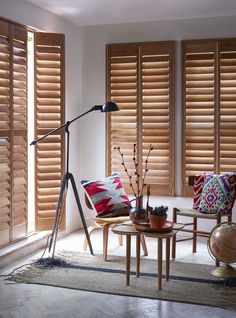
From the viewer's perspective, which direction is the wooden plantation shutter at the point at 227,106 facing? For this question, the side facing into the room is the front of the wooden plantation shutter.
toward the camera

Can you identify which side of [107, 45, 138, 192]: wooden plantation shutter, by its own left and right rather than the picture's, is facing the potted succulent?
front

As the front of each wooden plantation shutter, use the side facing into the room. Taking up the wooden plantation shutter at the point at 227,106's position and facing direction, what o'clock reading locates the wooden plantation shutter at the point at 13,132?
the wooden plantation shutter at the point at 13,132 is roughly at 2 o'clock from the wooden plantation shutter at the point at 227,106.

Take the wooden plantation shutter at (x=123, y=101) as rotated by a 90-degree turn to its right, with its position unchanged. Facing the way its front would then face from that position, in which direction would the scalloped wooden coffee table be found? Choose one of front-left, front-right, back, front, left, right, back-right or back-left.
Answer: left

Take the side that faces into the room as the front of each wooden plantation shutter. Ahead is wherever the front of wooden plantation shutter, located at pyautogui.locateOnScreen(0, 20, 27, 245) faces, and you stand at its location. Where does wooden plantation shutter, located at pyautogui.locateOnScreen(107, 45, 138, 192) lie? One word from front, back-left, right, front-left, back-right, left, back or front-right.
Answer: left

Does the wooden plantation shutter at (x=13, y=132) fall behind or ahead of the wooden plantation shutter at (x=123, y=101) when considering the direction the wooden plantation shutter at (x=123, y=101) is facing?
ahead

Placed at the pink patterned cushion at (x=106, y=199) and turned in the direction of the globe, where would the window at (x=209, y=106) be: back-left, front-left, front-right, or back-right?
front-left

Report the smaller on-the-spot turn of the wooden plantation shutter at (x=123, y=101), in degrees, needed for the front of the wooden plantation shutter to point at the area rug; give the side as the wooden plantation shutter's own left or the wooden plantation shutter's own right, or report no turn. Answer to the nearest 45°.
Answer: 0° — it already faces it

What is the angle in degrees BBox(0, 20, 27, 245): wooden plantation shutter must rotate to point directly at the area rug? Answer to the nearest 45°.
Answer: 0° — it already faces it

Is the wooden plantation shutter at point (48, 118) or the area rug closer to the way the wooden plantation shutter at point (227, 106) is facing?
the area rug

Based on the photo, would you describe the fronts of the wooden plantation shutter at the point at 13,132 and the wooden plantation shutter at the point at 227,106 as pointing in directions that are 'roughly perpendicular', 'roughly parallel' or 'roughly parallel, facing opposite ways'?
roughly perpendicular

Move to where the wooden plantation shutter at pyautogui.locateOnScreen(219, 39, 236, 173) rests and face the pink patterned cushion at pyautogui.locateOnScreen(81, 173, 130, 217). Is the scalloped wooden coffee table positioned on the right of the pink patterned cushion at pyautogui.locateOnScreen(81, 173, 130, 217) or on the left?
left

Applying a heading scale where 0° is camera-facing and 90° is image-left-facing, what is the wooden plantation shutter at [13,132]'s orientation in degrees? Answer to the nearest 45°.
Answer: approximately 315°

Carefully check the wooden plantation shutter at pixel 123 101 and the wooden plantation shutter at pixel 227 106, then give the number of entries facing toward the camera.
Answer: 2
